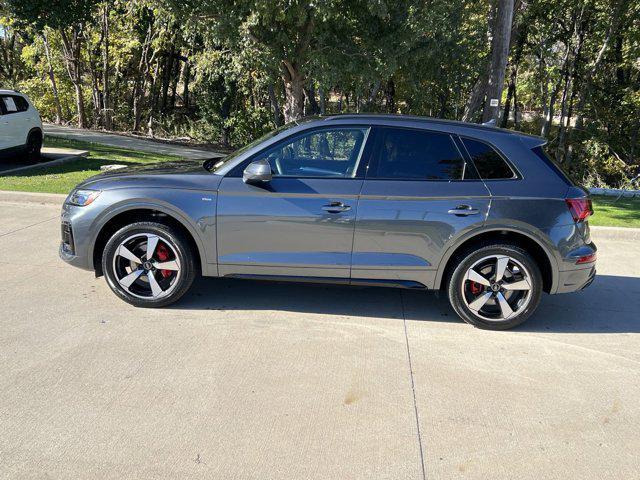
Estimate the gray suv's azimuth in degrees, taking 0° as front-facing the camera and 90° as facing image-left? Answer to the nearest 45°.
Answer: approximately 90°

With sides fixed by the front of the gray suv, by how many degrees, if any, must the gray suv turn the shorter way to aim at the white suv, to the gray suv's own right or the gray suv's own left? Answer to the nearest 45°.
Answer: approximately 45° to the gray suv's own right

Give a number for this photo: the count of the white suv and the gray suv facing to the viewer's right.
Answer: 0

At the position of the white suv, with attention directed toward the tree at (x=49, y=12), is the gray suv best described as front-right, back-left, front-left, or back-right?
back-right

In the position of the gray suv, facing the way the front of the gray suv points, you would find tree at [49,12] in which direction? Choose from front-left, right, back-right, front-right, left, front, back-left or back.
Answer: front-right
